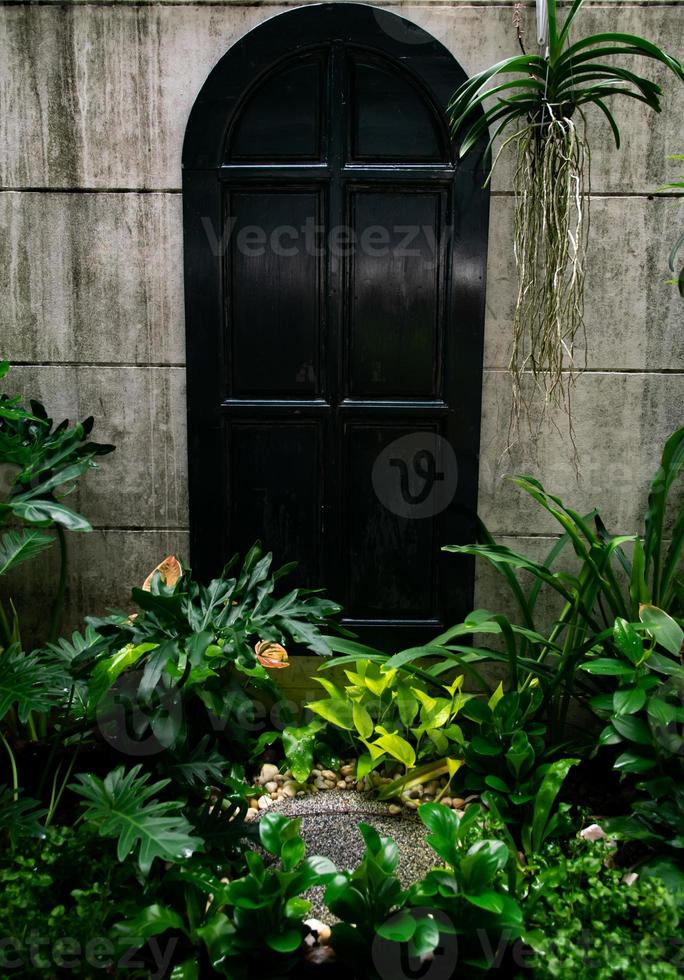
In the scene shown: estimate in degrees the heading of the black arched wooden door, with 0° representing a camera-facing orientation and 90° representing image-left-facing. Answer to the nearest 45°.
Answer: approximately 0°

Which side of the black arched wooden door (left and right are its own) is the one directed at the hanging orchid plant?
left
